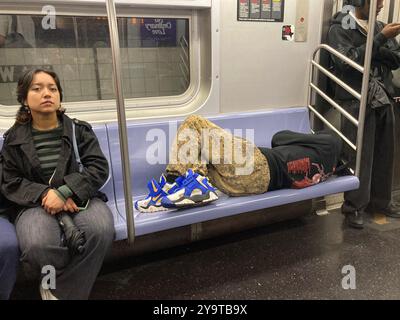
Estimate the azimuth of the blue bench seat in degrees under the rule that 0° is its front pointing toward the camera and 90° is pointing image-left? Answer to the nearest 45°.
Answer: approximately 315°

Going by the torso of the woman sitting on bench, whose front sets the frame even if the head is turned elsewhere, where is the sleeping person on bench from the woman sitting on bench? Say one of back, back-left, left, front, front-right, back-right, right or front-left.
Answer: left

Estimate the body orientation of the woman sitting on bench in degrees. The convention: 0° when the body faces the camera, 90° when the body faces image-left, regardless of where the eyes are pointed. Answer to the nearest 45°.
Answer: approximately 0°

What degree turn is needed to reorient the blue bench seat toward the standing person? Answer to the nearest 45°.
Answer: approximately 90° to its left

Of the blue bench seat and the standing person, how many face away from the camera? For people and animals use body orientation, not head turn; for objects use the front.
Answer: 0
